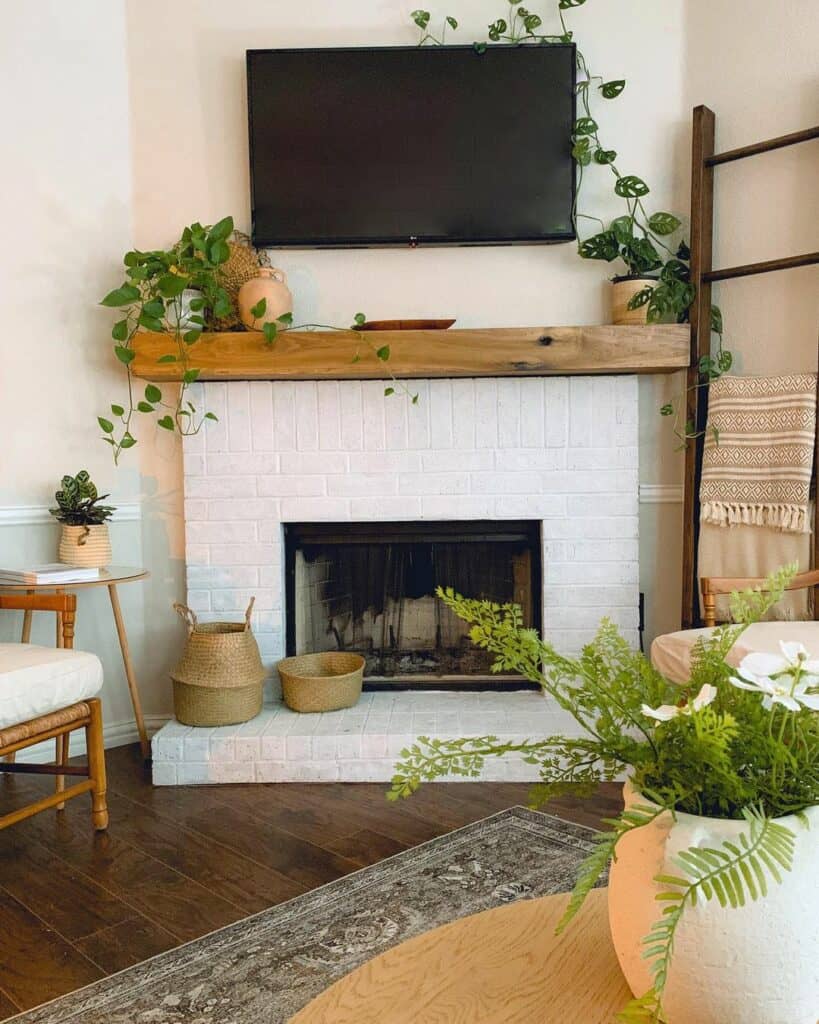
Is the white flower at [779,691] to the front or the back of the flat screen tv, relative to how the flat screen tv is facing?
to the front

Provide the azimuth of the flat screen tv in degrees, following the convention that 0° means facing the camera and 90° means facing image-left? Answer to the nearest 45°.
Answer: approximately 0°

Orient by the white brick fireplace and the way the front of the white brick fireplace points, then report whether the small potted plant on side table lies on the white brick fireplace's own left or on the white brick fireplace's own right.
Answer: on the white brick fireplace's own right

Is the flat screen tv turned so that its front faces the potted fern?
yes

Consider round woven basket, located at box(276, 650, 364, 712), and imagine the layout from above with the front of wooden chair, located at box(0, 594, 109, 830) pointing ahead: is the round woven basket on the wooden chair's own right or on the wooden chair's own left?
on the wooden chair's own left

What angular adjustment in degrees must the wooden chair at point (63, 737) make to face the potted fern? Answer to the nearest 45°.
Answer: approximately 45° to its right

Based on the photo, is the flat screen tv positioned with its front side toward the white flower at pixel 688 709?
yes

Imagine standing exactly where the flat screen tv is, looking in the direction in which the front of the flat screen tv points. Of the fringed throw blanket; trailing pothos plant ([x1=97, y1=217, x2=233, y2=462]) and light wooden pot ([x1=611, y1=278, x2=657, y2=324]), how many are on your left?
2

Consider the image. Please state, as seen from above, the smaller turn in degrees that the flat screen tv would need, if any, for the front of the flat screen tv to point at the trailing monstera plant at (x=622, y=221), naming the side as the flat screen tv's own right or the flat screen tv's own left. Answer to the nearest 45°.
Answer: approximately 90° to the flat screen tv's own left
